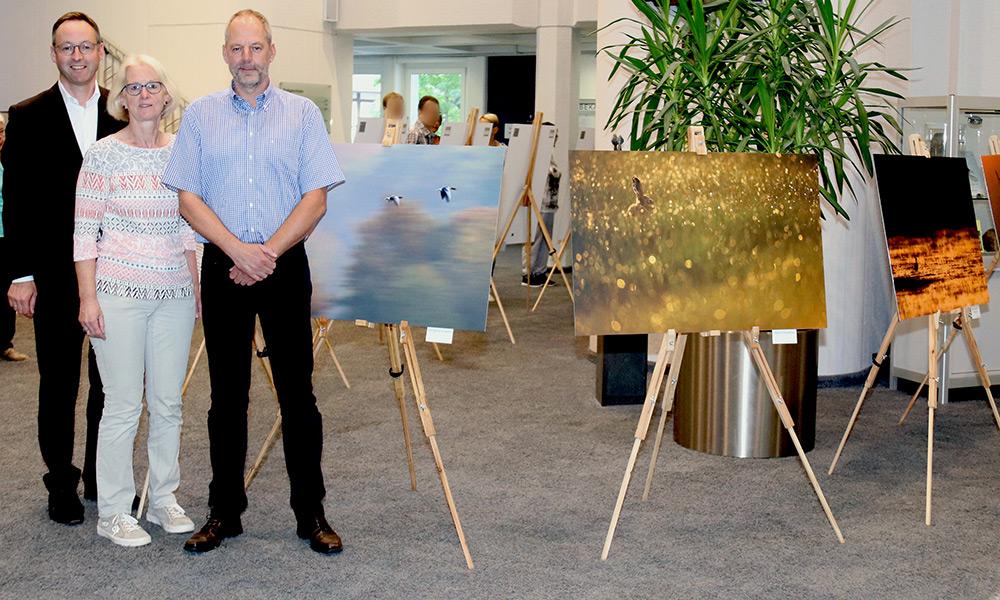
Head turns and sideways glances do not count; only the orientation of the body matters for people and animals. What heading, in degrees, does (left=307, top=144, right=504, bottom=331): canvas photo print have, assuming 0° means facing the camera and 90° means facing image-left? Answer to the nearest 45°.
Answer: approximately 0°

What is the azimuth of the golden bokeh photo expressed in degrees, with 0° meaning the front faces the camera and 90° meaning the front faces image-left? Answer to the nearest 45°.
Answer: approximately 0°

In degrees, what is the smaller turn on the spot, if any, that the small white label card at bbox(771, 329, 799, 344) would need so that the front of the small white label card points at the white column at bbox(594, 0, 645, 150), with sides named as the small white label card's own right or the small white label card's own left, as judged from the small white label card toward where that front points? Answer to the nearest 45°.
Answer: approximately 180°

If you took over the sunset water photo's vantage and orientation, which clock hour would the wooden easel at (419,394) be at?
The wooden easel is roughly at 3 o'clock from the sunset water photo.

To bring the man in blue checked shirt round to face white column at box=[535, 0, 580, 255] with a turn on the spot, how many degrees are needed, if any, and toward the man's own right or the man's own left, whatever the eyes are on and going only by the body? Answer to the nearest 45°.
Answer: approximately 180°

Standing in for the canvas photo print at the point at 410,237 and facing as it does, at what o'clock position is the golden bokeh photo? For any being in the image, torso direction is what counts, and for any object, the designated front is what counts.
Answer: The golden bokeh photo is roughly at 9 o'clock from the canvas photo print.
